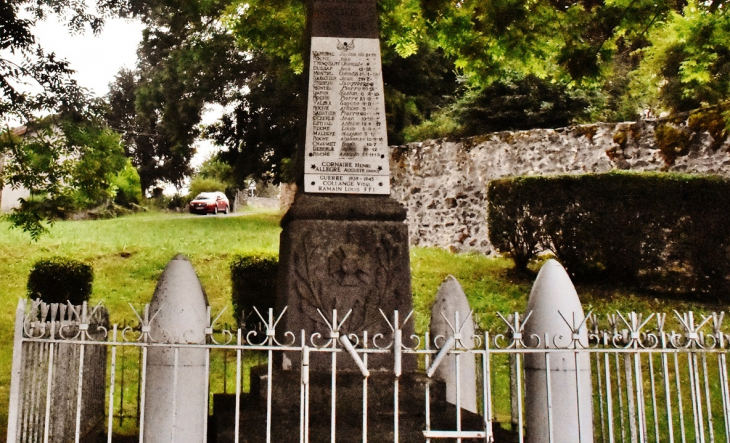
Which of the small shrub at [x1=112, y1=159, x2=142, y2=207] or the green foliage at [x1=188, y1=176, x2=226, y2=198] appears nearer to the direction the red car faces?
the small shrub

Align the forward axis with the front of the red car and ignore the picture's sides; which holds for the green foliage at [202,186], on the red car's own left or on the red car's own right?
on the red car's own right

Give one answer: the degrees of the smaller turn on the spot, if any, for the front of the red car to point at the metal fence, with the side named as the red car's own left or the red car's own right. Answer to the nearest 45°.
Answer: approximately 45° to the red car's own left

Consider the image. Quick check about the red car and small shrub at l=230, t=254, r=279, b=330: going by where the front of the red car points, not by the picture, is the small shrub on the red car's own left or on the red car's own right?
on the red car's own left

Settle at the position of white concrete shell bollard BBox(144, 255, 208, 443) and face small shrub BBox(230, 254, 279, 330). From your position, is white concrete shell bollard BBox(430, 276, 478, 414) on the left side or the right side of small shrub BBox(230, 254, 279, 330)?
right

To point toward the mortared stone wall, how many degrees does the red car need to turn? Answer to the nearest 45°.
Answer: approximately 45° to its left

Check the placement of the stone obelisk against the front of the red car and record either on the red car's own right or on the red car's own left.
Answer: on the red car's own left

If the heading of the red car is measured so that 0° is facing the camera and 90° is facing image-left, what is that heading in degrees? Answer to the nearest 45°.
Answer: approximately 45°

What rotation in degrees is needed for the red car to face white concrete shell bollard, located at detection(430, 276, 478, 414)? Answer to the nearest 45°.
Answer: approximately 45° to its left
